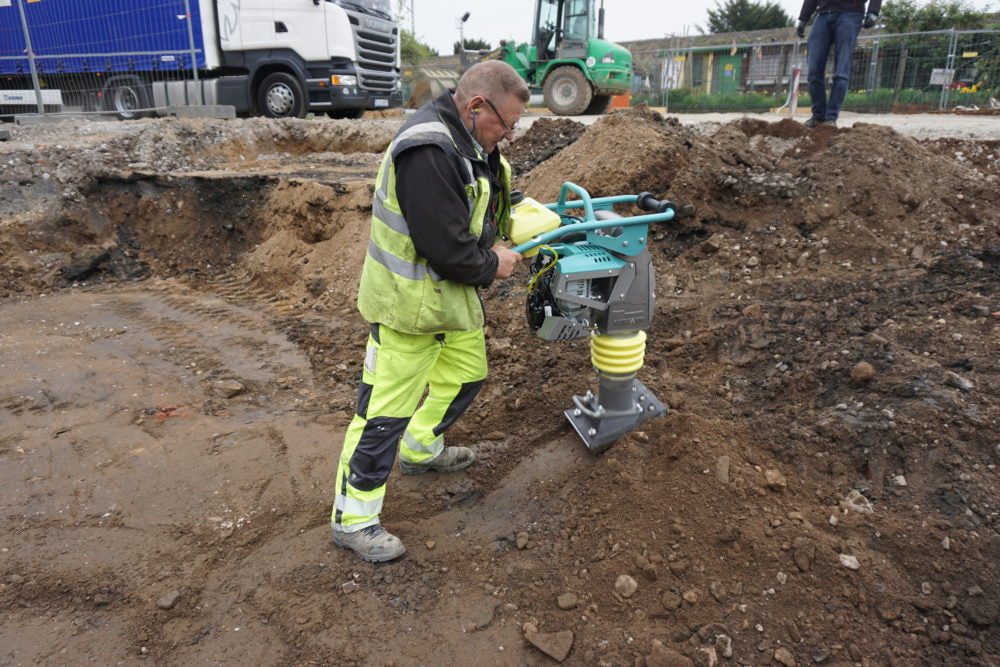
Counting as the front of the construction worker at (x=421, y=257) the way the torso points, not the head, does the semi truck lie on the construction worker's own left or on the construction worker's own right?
on the construction worker's own left

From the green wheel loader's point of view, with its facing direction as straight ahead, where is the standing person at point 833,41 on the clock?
The standing person is roughly at 7 o'clock from the green wheel loader.

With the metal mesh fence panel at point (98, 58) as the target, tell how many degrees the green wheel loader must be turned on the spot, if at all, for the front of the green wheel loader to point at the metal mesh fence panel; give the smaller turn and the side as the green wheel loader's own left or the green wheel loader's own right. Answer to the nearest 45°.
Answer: approximately 45° to the green wheel loader's own left

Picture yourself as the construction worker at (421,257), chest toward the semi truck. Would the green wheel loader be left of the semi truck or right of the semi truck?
right

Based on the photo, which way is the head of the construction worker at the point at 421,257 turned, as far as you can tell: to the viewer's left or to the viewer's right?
to the viewer's right

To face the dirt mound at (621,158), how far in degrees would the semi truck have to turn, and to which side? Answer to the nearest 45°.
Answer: approximately 45° to its right

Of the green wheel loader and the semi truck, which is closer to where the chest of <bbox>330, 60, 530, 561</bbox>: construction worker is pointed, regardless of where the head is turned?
the green wheel loader

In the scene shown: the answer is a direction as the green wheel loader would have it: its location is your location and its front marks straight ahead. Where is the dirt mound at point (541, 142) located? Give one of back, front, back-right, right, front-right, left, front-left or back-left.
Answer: back-left

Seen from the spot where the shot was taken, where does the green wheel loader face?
facing away from the viewer and to the left of the viewer

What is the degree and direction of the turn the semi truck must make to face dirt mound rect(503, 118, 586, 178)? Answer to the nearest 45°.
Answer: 0° — it already faces it

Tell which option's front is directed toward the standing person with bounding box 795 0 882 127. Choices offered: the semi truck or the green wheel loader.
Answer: the semi truck

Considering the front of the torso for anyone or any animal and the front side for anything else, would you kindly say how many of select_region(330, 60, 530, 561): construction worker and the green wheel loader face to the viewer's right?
1

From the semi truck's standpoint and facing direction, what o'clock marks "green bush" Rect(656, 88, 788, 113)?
The green bush is roughly at 10 o'clock from the semi truck.

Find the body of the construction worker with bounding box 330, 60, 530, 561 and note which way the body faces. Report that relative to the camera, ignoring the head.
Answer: to the viewer's right
